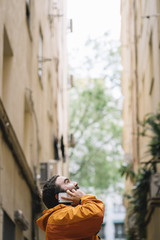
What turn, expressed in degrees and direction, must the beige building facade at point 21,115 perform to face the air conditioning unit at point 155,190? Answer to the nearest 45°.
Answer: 0° — it already faces it

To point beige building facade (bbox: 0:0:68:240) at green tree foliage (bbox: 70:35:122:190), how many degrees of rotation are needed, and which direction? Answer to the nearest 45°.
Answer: approximately 90° to its left

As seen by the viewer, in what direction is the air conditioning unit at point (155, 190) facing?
to the viewer's left

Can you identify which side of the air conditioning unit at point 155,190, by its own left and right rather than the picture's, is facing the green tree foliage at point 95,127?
right

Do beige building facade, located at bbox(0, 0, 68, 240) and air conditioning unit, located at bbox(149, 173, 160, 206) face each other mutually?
yes

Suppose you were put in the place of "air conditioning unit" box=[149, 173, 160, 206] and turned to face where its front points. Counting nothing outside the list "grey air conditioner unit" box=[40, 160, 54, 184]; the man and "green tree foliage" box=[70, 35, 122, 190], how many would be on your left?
1

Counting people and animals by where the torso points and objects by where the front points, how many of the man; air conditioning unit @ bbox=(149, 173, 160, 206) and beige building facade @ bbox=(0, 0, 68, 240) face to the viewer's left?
1

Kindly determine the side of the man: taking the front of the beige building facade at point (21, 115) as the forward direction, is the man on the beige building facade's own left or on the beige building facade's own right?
on the beige building facade's own right

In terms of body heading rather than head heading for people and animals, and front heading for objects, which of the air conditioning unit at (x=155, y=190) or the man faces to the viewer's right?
the man

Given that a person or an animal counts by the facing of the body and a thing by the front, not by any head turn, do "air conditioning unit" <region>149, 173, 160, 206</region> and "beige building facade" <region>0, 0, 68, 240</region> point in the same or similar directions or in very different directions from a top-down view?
very different directions

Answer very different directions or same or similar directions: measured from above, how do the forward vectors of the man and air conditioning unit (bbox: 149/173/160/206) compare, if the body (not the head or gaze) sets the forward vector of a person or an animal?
very different directions

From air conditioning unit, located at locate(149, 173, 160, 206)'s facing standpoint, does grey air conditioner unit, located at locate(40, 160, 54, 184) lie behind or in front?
in front

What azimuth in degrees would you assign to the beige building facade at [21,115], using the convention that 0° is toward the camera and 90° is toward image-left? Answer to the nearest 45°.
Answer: approximately 270°

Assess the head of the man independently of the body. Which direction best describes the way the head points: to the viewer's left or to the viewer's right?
to the viewer's right
